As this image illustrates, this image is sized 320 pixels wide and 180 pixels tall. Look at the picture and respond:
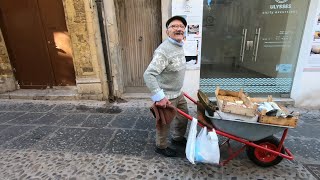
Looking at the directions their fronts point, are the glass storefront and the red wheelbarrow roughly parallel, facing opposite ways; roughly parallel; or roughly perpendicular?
roughly perpendicular

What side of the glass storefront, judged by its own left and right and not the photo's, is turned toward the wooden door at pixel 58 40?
right

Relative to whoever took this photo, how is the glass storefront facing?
facing the viewer

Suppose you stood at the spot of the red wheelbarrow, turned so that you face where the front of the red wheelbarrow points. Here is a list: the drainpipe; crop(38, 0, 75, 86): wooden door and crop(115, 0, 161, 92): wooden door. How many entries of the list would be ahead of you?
0

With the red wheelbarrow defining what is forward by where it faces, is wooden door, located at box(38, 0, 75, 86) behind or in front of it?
behind

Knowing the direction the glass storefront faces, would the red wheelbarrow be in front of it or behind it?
in front

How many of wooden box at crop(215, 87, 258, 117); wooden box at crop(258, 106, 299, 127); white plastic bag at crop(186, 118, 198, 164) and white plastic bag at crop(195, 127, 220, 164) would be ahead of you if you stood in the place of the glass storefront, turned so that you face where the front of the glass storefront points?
4

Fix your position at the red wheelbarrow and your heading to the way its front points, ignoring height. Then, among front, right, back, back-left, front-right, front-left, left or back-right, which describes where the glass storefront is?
left

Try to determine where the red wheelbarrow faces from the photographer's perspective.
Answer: facing to the right of the viewer

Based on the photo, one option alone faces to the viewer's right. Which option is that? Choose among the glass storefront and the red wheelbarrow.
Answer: the red wheelbarrow

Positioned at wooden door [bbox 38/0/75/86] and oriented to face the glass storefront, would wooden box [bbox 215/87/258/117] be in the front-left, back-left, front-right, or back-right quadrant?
front-right

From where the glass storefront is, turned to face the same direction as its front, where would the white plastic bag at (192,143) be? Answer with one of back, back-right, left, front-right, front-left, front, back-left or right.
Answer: front

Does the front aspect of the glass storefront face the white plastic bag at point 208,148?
yes
